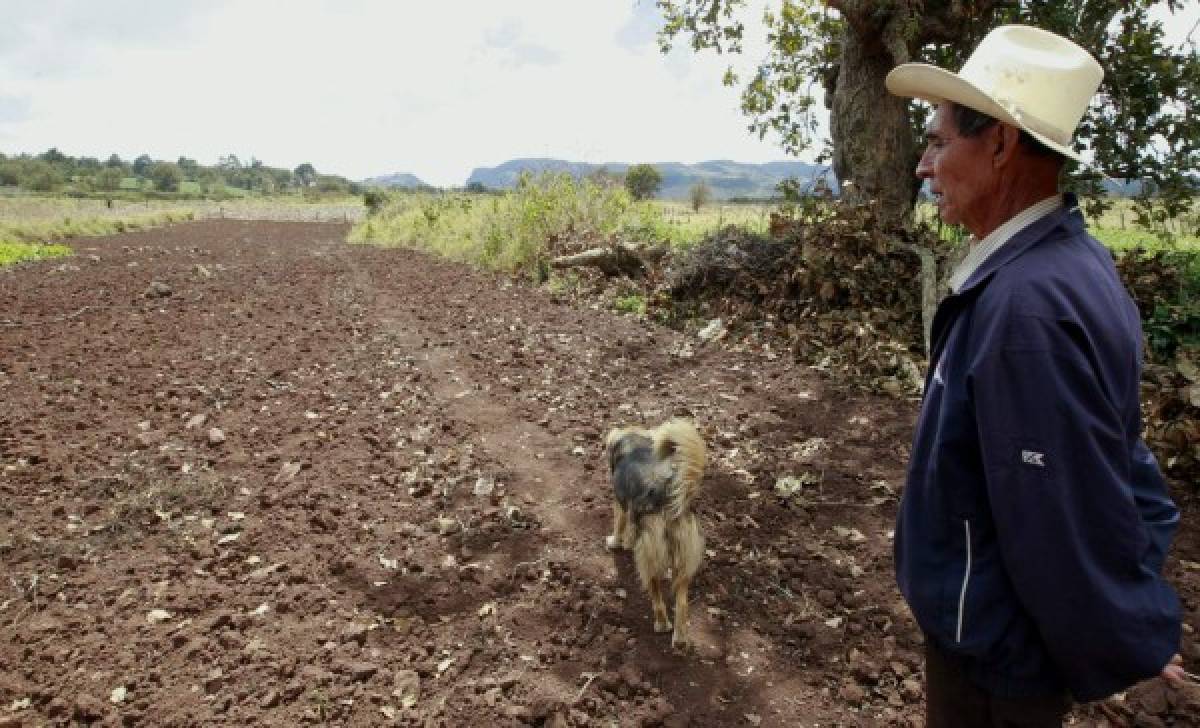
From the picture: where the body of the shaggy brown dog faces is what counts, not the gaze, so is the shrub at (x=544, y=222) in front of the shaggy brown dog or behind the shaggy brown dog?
in front

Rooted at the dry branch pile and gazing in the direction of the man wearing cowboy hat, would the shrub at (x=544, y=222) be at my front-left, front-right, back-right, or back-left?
back-right

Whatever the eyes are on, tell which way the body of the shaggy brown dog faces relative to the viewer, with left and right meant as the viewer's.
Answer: facing away from the viewer and to the left of the viewer

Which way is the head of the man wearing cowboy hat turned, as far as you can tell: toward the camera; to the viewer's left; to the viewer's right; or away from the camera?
to the viewer's left

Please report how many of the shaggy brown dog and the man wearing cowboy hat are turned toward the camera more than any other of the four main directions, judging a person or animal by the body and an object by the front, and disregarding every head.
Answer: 0

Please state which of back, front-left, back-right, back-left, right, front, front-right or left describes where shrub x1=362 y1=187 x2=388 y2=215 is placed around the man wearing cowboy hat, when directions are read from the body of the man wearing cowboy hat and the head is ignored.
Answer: front-right

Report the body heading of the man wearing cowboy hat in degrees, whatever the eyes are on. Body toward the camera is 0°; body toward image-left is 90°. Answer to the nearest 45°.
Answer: approximately 90°

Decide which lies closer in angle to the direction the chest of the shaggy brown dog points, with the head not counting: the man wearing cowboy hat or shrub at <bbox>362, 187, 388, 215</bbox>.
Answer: the shrub

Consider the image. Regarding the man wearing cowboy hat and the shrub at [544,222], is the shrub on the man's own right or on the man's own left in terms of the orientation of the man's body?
on the man's own right
